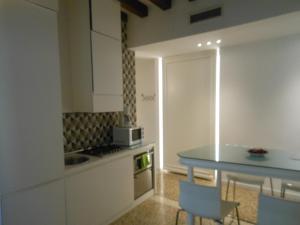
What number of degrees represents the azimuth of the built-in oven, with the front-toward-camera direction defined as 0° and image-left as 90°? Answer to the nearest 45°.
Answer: approximately 315°

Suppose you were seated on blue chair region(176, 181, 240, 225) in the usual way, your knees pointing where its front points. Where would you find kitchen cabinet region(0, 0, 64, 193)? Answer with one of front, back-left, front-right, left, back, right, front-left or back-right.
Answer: back-left

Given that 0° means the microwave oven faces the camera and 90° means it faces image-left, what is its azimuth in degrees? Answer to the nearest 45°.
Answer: approximately 315°

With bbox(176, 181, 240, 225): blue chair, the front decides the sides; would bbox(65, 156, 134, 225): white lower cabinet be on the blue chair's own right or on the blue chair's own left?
on the blue chair's own left

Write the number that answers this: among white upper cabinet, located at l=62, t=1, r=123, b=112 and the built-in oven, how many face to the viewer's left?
0

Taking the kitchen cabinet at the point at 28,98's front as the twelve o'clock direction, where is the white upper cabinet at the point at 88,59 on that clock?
The white upper cabinet is roughly at 9 o'clock from the kitchen cabinet.

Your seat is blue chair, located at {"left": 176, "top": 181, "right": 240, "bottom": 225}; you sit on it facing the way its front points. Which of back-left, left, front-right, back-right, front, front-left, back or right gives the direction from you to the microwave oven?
left

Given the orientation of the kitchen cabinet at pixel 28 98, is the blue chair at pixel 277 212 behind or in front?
in front

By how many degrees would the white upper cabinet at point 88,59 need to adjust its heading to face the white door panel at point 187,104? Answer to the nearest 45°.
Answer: approximately 90° to its left
